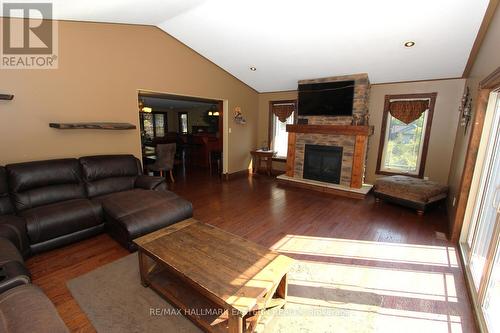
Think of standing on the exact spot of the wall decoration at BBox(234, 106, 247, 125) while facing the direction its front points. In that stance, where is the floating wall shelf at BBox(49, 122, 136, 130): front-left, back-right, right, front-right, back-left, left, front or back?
right

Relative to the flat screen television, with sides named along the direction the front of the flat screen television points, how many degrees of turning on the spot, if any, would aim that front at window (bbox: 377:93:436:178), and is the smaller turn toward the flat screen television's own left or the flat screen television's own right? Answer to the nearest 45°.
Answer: approximately 90° to the flat screen television's own left

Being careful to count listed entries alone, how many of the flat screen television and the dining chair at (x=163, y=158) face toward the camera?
1

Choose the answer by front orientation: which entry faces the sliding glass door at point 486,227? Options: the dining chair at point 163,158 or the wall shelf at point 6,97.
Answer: the wall shelf

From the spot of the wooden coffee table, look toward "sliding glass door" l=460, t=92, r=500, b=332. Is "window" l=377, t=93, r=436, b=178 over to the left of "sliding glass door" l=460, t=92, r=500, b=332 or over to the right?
left

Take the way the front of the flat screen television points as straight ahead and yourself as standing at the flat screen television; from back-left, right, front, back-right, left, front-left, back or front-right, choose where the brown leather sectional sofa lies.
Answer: front-right

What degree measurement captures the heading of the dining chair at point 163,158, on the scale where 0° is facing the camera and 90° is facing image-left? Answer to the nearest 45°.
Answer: approximately 135°

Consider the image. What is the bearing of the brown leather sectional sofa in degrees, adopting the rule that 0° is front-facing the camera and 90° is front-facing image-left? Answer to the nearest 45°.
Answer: approximately 315°

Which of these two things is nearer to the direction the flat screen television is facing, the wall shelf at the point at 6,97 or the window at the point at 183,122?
the wall shelf

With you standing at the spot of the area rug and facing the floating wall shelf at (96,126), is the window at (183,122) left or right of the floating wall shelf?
right

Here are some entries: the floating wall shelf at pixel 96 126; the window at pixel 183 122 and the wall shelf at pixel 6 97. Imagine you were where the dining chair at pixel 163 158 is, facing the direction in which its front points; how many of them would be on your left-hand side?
2
